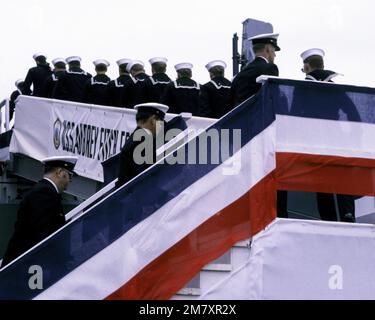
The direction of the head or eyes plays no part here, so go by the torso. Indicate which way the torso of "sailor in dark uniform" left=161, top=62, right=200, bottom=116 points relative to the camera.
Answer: away from the camera

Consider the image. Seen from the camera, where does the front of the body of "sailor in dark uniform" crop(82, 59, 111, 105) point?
away from the camera

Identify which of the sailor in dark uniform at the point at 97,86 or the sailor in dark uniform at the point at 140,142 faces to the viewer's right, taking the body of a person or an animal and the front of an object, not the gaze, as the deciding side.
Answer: the sailor in dark uniform at the point at 140,142

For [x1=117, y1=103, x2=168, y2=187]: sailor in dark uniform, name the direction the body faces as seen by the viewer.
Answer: to the viewer's right

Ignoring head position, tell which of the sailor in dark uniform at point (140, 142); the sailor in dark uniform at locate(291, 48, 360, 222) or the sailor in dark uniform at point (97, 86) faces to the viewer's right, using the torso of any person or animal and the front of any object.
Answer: the sailor in dark uniform at point (140, 142)

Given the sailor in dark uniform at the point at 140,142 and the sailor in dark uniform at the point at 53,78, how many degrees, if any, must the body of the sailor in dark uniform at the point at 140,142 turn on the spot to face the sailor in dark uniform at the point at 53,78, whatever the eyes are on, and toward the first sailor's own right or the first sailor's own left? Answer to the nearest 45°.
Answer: approximately 90° to the first sailor's own left

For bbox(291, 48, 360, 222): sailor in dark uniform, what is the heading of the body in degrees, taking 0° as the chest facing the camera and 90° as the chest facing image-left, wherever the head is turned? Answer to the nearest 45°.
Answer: approximately 135°

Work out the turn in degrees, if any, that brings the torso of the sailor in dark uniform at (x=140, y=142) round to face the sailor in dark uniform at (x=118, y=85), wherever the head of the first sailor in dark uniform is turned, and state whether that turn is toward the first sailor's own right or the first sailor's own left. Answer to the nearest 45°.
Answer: approximately 90° to the first sailor's own left

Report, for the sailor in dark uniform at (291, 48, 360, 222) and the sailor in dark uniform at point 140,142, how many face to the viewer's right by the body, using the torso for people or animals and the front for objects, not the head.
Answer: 1

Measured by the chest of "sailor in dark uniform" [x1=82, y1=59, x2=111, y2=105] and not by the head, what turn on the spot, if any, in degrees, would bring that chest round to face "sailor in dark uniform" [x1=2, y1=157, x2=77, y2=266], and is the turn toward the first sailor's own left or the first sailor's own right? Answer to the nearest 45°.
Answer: approximately 180°
